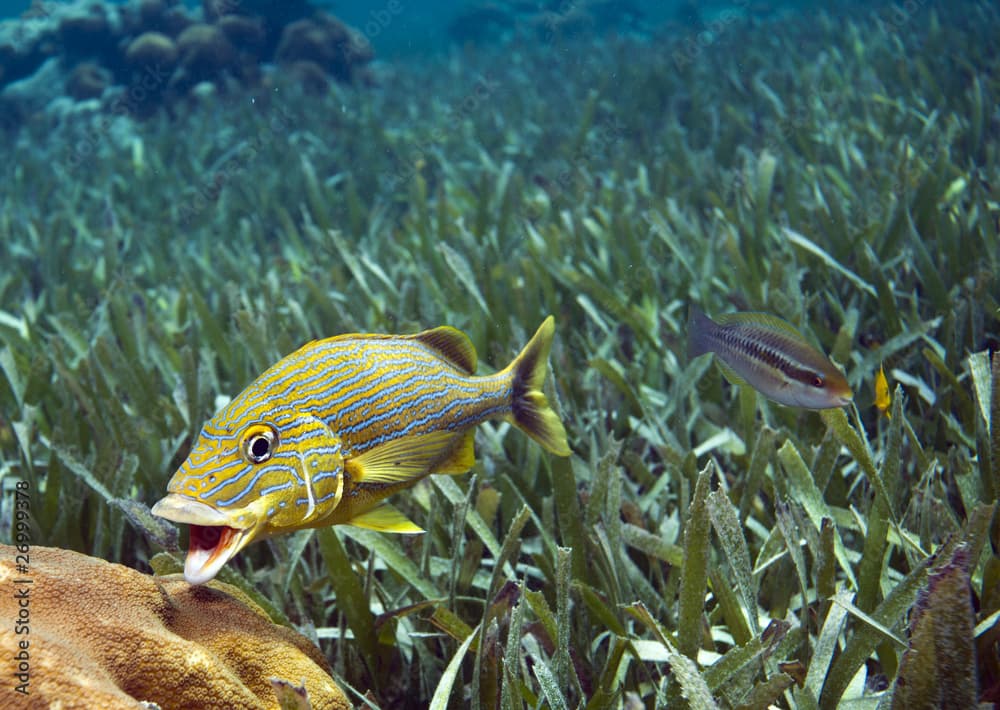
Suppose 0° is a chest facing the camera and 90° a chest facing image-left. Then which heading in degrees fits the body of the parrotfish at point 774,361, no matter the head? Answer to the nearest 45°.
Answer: approximately 270°

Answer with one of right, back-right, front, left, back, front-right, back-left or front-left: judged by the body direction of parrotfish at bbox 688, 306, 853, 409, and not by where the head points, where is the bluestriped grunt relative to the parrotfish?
back-right

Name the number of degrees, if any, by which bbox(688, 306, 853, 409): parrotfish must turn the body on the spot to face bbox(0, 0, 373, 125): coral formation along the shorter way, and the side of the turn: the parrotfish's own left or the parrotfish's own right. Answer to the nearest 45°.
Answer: approximately 135° to the parrotfish's own left

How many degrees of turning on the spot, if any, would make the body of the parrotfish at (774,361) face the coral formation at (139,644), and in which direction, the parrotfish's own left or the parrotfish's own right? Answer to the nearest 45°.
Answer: approximately 135° to the parrotfish's own right
